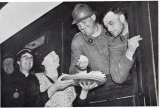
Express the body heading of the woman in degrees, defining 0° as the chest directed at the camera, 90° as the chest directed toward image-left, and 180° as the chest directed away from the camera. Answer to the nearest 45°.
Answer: approximately 315°

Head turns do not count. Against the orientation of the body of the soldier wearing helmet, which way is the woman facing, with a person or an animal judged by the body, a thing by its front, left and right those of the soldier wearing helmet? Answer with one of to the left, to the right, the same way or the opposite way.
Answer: to the left

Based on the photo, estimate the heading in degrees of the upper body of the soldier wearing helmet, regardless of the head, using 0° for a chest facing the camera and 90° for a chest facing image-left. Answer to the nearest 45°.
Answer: approximately 45°
